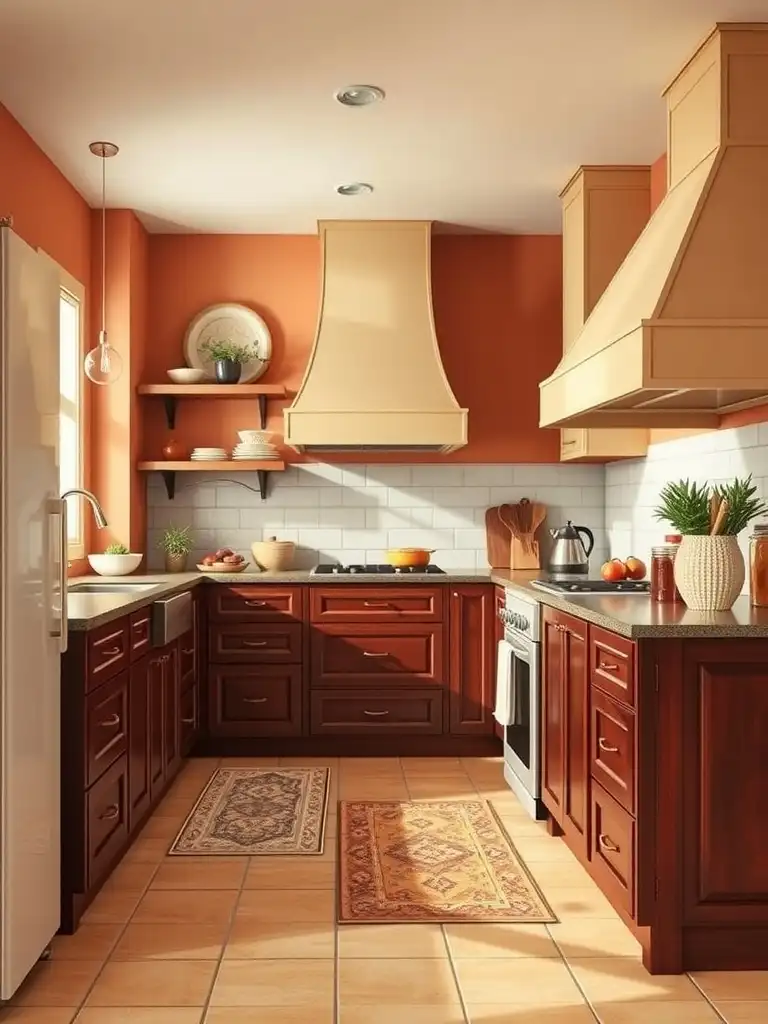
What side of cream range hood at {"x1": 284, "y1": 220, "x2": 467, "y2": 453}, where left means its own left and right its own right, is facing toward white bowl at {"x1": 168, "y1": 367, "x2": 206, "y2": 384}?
right

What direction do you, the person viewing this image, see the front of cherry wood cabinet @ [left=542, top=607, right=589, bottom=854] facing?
facing to the left of the viewer

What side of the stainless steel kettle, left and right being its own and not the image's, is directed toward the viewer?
left

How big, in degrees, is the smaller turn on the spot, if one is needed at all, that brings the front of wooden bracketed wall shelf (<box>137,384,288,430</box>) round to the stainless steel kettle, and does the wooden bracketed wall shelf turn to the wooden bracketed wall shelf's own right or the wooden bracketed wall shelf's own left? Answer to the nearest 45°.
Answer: approximately 45° to the wooden bracketed wall shelf's own left

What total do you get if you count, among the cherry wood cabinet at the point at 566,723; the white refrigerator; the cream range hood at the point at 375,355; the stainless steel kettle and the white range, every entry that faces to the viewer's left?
3

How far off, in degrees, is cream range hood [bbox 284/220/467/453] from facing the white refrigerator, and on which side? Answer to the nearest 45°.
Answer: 0° — it already faces it

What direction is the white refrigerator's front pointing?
to the viewer's right

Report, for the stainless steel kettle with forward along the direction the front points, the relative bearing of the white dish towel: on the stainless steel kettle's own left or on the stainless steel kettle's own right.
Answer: on the stainless steel kettle's own left

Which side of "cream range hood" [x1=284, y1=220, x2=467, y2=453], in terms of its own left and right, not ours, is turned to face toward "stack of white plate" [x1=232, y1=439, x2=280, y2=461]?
right
